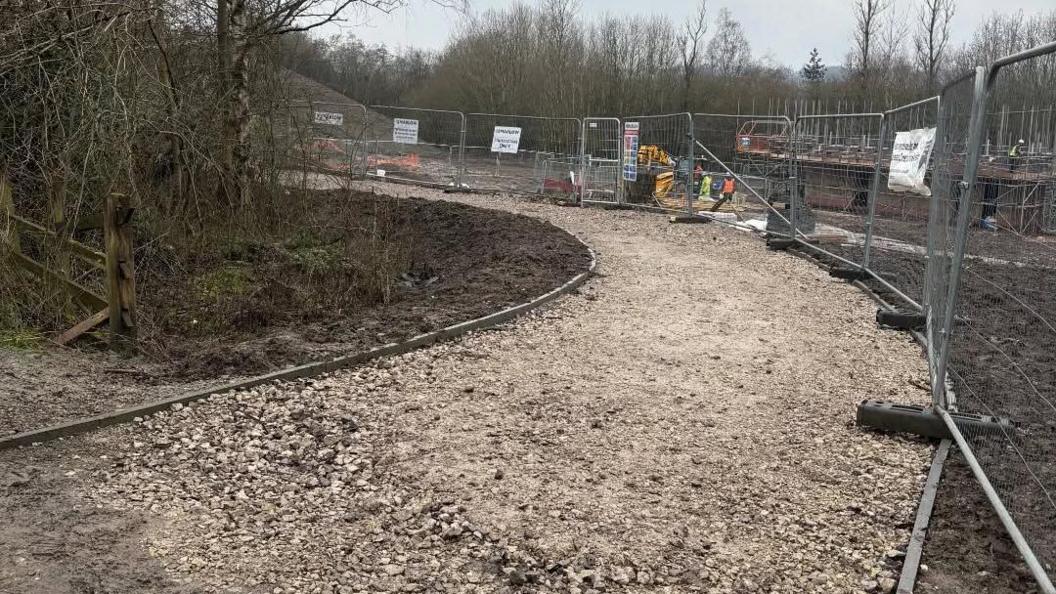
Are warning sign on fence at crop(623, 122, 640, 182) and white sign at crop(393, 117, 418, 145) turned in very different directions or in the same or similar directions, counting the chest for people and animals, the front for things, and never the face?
same or similar directions

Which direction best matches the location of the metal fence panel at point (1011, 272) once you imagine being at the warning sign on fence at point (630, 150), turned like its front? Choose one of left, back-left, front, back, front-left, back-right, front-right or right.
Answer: front

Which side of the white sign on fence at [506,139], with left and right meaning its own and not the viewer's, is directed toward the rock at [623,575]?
front

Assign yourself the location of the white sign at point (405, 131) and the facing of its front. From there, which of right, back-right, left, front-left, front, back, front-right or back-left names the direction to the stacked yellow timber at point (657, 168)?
front-left

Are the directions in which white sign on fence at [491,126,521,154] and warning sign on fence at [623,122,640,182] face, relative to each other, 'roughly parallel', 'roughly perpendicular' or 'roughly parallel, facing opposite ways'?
roughly parallel

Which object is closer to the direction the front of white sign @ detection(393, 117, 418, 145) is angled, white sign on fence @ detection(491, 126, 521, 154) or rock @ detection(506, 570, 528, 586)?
the rock

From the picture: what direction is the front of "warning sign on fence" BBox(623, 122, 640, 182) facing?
toward the camera

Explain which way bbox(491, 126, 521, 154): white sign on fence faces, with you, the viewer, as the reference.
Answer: facing the viewer

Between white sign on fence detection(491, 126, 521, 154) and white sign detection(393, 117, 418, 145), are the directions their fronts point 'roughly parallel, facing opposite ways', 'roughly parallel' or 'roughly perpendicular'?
roughly parallel

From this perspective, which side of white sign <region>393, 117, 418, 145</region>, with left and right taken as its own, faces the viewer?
front

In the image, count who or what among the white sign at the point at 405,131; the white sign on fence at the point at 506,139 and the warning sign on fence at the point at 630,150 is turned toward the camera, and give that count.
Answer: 3

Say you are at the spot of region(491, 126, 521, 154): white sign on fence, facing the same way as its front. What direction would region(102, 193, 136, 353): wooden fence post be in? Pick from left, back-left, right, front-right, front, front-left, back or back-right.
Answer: front

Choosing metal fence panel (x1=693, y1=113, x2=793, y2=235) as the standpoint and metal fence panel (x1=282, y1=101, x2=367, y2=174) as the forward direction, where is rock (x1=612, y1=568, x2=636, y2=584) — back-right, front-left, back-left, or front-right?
back-left

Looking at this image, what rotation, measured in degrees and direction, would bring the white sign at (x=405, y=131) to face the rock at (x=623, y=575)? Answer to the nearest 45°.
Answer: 0° — it already faces it
